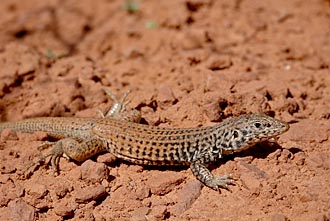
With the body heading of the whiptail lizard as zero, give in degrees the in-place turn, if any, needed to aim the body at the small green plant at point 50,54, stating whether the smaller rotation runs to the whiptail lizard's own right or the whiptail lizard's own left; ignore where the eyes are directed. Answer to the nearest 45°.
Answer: approximately 135° to the whiptail lizard's own left

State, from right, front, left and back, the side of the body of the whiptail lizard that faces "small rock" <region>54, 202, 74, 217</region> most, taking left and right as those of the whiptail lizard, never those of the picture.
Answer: right

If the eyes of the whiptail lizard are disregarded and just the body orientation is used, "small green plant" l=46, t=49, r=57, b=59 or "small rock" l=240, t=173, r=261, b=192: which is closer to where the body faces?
the small rock

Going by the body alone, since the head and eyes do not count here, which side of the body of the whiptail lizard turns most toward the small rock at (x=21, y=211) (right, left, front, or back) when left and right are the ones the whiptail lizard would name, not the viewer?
back

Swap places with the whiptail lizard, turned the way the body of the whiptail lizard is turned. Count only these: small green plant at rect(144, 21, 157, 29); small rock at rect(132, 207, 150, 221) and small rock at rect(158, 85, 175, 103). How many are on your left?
2

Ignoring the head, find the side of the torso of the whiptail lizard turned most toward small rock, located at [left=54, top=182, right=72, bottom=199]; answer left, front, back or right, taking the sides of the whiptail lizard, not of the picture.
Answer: back

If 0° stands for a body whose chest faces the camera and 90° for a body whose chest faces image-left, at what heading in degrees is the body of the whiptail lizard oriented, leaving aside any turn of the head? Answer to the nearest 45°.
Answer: approximately 270°

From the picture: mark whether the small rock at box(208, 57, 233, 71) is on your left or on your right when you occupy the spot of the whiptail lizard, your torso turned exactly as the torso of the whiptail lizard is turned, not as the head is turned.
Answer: on your left

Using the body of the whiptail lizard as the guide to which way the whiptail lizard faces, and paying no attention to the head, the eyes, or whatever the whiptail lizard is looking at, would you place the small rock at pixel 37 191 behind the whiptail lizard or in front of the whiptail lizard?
behind

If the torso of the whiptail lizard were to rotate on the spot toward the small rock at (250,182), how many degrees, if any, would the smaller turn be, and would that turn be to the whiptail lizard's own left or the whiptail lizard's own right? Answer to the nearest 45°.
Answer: approximately 45° to the whiptail lizard's own right

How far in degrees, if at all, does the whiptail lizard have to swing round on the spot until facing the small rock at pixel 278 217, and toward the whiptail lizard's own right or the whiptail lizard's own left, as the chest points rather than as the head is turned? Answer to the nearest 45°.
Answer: approximately 45° to the whiptail lizard's own right
